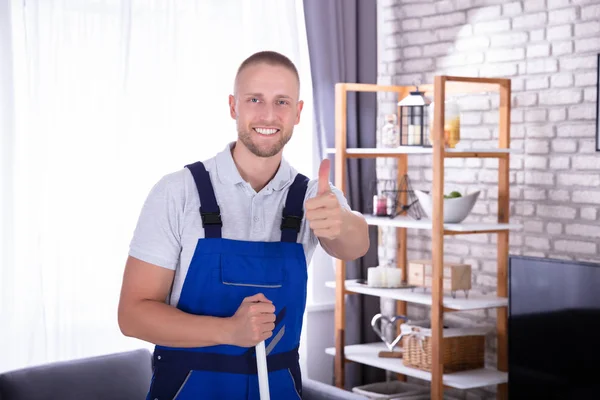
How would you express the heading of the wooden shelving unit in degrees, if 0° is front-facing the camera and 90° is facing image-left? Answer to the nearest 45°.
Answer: approximately 45°

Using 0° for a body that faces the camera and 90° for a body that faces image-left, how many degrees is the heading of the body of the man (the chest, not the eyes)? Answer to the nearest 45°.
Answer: approximately 0°

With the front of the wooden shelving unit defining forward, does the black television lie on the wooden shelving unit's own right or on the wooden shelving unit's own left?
on the wooden shelving unit's own left

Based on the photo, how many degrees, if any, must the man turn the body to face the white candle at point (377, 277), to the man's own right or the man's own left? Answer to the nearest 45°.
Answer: approximately 180°
